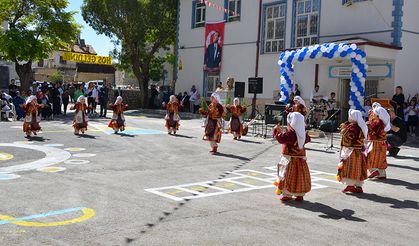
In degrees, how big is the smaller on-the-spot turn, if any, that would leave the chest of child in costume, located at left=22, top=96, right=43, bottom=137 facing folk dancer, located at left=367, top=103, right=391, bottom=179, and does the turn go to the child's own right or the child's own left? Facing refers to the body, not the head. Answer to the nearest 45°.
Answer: approximately 45° to the child's own left

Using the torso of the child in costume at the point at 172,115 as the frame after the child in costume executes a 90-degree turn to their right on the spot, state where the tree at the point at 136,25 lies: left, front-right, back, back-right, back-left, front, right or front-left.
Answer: right

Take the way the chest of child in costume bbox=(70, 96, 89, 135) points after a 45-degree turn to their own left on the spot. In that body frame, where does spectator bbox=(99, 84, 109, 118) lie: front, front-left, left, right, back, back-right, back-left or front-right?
back-left

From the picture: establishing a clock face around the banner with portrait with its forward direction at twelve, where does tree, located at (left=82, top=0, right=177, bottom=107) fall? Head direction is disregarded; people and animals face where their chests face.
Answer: The tree is roughly at 4 o'clock from the banner with portrait.

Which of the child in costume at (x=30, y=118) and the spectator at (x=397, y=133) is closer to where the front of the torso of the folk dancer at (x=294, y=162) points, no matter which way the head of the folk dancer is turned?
the child in costume

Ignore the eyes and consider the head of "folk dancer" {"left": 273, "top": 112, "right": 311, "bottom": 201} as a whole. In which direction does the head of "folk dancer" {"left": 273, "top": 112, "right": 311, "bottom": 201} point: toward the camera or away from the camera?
away from the camera

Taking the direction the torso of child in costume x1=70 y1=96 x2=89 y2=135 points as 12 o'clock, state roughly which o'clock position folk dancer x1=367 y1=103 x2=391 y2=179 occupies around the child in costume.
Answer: The folk dancer is roughly at 11 o'clock from the child in costume.

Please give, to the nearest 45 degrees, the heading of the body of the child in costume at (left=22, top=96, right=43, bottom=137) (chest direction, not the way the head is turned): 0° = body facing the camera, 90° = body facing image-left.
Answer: approximately 0°

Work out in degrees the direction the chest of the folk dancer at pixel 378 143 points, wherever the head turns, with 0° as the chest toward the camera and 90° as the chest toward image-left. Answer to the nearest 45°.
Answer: approximately 90°

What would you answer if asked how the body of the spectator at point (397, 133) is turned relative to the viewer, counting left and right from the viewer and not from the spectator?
facing to the left of the viewer
